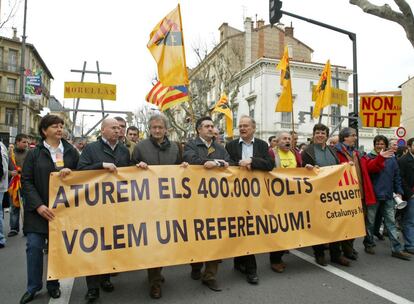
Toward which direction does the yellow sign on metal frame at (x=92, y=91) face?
toward the camera

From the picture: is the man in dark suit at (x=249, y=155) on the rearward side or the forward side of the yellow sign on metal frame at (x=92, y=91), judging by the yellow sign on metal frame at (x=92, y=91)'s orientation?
on the forward side

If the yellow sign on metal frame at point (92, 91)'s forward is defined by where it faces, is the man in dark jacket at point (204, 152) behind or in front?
in front

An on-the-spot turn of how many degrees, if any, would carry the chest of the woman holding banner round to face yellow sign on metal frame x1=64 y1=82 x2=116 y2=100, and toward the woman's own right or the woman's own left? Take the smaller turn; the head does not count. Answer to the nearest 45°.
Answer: approximately 135° to the woman's own left

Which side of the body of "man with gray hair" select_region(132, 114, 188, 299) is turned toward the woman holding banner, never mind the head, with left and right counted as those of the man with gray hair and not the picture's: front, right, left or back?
right

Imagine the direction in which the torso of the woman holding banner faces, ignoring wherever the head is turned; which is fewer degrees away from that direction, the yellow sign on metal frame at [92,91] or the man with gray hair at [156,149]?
the man with gray hair

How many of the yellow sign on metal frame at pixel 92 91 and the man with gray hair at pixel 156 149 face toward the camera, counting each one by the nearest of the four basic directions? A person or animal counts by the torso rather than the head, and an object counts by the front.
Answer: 2

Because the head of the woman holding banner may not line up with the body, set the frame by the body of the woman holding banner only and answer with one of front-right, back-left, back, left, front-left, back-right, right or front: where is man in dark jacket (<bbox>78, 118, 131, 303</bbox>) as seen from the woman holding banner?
front-left

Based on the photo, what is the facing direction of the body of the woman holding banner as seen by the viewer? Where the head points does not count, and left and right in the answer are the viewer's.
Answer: facing the viewer and to the right of the viewer

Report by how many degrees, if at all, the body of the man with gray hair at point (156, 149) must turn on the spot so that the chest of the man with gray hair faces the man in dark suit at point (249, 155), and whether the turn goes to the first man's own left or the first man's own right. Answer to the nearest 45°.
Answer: approximately 90° to the first man's own left

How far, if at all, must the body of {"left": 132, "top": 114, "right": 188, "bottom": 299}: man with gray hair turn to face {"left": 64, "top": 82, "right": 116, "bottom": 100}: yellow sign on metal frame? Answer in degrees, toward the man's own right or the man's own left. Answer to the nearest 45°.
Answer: approximately 180°

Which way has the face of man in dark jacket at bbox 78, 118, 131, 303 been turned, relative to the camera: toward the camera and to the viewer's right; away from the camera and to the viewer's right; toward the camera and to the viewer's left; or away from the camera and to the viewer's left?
toward the camera and to the viewer's right

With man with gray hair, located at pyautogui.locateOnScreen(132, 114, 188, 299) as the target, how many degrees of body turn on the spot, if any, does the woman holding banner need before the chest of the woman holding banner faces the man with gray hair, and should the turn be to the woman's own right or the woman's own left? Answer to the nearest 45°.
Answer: approximately 45° to the woman's own left

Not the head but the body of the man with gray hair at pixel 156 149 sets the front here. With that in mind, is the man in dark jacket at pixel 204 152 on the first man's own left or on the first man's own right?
on the first man's own left

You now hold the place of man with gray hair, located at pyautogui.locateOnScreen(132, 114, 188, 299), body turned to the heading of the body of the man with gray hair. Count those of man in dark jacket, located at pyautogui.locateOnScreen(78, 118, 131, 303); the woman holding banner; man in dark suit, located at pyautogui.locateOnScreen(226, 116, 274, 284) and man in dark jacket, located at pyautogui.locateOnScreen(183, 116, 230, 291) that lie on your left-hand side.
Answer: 2

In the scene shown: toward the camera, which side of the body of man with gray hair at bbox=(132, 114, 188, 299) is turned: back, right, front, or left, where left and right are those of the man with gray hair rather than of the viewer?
front
